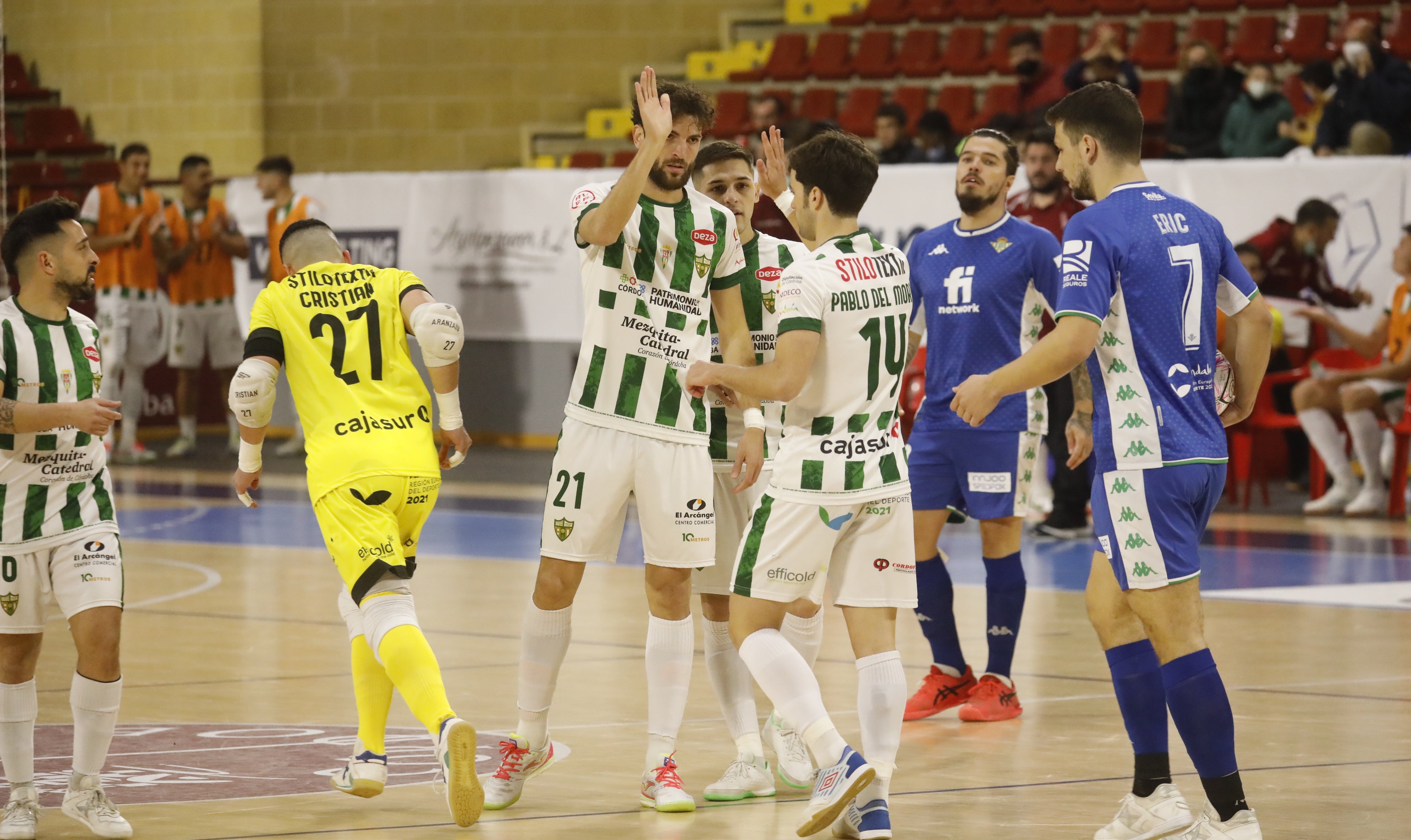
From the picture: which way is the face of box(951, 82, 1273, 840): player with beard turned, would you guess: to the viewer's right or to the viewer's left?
to the viewer's left

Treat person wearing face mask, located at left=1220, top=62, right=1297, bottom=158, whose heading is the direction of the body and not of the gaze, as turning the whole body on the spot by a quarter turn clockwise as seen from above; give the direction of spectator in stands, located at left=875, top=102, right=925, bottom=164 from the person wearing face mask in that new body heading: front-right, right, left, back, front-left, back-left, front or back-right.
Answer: front

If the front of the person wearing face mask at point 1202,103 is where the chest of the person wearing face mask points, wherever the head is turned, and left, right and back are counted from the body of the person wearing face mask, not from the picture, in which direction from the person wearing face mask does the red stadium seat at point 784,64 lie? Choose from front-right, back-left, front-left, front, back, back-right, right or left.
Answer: back-right

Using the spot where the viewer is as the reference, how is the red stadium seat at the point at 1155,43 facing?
facing the viewer and to the left of the viewer

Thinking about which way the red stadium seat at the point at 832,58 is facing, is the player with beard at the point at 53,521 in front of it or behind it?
in front

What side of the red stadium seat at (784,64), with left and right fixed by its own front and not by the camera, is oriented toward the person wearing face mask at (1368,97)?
left

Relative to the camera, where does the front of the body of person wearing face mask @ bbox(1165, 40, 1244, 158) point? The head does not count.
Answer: toward the camera

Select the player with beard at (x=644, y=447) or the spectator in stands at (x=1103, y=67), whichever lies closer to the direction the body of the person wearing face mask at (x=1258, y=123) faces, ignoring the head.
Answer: the player with beard

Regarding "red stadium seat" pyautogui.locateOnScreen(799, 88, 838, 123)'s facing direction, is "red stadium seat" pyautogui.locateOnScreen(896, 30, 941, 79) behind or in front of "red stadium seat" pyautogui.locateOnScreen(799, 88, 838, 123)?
behind

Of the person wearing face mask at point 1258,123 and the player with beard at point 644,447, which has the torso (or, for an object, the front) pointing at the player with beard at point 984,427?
the person wearing face mask

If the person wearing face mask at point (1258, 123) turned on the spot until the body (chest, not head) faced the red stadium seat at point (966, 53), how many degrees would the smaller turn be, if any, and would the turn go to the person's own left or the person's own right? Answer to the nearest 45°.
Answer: approximately 135° to the person's own right

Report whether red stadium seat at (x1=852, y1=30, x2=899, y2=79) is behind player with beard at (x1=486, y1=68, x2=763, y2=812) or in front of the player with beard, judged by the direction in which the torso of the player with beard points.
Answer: behind

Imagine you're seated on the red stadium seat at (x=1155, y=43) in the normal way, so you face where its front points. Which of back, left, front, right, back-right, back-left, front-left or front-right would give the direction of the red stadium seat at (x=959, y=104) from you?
front-right

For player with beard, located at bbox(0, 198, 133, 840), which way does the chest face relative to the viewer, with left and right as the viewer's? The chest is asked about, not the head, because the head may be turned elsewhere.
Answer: facing the viewer and to the right of the viewer
